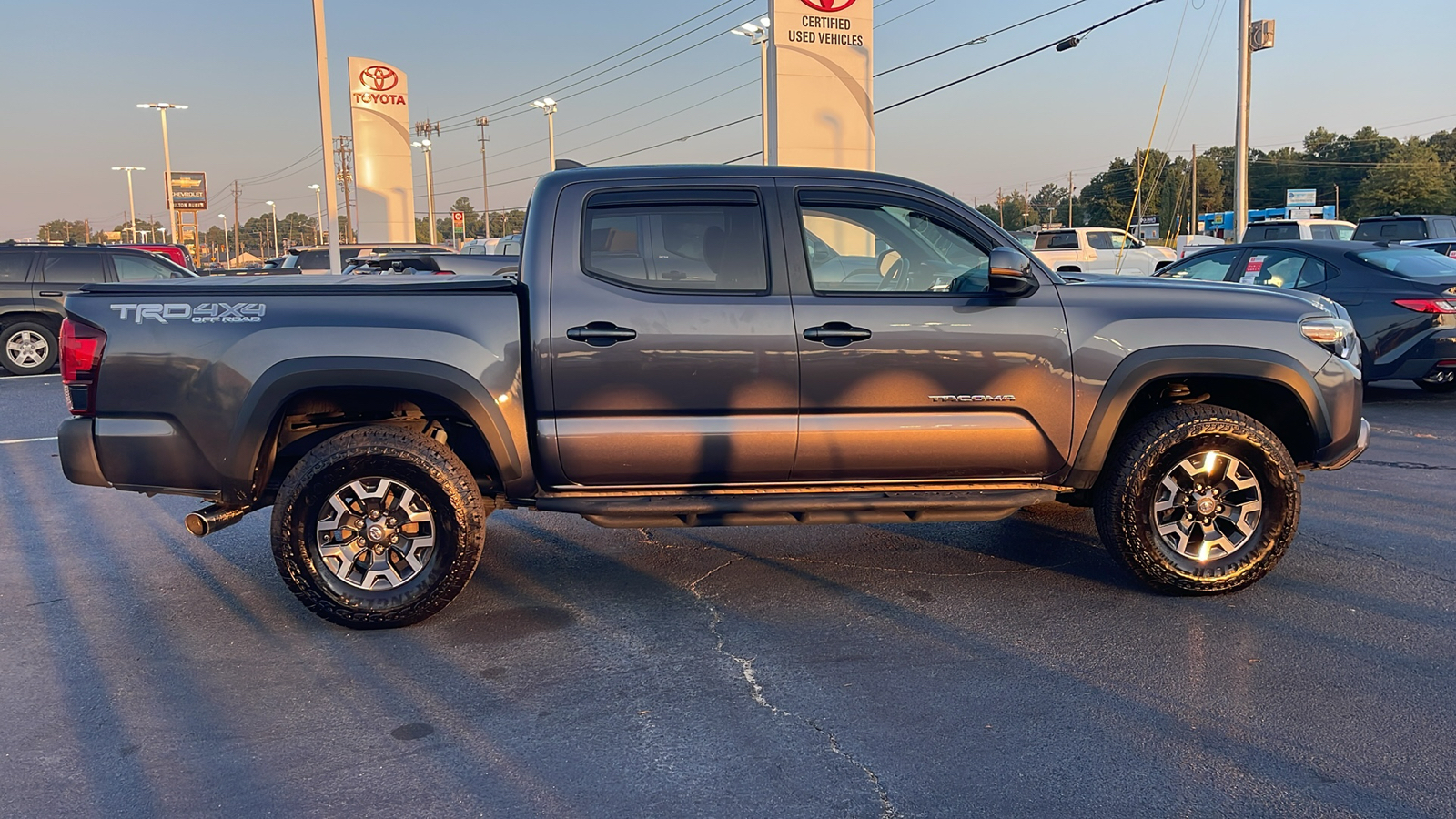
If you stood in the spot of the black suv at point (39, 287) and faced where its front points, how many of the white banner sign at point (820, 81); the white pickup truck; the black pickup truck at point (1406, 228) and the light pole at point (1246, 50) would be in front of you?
4

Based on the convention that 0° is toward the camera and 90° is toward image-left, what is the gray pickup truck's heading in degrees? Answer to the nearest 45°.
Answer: approximately 270°

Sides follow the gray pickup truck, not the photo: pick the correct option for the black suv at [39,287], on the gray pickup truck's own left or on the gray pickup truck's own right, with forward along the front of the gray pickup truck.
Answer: on the gray pickup truck's own left

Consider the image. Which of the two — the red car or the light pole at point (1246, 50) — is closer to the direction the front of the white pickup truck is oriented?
the light pole

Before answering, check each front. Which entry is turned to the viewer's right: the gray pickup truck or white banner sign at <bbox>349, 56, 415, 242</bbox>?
the gray pickup truck

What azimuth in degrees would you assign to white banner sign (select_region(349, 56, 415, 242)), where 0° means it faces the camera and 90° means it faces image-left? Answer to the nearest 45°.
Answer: approximately 0°

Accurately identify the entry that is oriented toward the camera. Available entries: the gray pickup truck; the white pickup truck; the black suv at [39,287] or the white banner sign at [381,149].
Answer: the white banner sign

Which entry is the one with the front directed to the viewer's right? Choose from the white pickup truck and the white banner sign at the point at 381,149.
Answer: the white pickup truck

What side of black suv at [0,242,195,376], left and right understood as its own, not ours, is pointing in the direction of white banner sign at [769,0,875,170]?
front

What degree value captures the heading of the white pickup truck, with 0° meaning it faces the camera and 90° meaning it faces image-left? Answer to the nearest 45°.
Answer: approximately 270°

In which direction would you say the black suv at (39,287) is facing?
to the viewer's right

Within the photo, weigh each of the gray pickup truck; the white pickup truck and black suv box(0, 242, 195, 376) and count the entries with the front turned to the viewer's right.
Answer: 3

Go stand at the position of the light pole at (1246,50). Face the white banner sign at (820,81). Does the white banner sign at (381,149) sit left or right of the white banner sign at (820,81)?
right

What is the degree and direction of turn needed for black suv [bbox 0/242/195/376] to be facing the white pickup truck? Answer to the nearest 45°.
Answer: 0° — it already faces it
